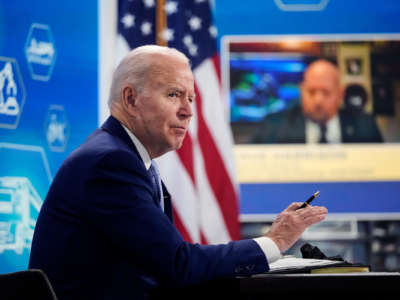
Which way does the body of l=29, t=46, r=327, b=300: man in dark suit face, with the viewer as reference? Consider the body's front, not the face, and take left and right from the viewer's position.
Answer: facing to the right of the viewer

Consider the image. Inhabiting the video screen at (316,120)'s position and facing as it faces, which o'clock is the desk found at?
The desk is roughly at 12 o'clock from the video screen.

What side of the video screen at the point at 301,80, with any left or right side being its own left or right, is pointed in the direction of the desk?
front

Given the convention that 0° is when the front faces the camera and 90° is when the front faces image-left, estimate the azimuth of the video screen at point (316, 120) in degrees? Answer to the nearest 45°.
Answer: approximately 0°

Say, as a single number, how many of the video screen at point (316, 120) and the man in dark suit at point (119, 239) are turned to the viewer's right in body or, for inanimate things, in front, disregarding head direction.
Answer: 1

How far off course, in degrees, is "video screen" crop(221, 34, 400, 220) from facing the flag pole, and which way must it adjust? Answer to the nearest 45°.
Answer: approximately 45° to its right

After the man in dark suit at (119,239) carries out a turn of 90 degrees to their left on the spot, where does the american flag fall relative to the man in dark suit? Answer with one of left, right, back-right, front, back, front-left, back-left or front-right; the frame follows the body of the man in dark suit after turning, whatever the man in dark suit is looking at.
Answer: front

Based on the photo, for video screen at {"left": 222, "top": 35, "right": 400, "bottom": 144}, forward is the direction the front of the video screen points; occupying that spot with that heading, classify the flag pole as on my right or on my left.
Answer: on my right

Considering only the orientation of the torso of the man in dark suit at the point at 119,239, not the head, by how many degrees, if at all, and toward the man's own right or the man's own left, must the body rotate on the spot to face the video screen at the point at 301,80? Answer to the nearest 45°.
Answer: approximately 90° to the man's own left

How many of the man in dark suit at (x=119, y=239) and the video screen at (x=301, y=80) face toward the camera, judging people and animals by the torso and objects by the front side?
1
